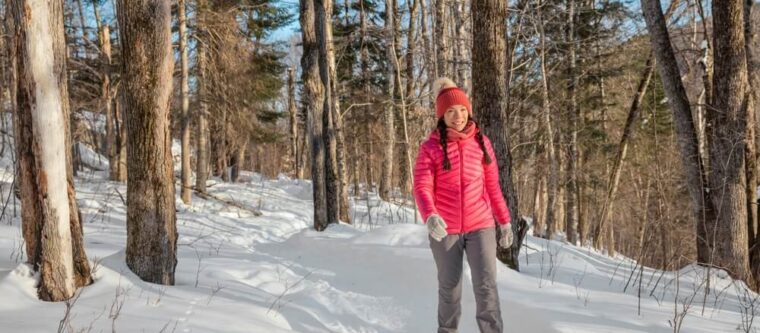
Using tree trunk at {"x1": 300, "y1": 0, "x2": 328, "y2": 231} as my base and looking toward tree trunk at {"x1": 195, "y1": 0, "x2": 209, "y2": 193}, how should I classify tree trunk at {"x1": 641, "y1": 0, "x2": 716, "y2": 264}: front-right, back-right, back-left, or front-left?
back-right

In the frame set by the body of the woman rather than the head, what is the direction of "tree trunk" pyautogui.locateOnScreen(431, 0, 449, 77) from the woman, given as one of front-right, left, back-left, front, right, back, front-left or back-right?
back

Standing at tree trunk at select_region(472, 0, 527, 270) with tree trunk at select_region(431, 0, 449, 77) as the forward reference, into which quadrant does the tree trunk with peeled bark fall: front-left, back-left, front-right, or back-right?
back-left

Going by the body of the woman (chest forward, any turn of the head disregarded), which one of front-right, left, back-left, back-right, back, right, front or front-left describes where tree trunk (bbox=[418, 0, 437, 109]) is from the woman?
back

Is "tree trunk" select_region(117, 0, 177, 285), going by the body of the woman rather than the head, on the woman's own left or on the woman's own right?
on the woman's own right

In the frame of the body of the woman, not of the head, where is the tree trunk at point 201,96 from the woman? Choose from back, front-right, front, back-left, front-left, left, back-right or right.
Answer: back-right

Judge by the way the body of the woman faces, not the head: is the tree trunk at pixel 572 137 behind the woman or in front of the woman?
behind

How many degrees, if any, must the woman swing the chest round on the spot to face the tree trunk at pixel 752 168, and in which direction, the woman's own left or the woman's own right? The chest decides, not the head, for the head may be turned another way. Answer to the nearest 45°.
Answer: approximately 135° to the woman's own left

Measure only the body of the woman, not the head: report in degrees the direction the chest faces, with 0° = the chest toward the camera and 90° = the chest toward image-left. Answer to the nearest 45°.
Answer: approximately 0°

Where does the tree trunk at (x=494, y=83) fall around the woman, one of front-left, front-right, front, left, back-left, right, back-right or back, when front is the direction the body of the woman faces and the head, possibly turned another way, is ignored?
back

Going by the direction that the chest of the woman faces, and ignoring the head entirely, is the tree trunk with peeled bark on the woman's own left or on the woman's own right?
on the woman's own right
